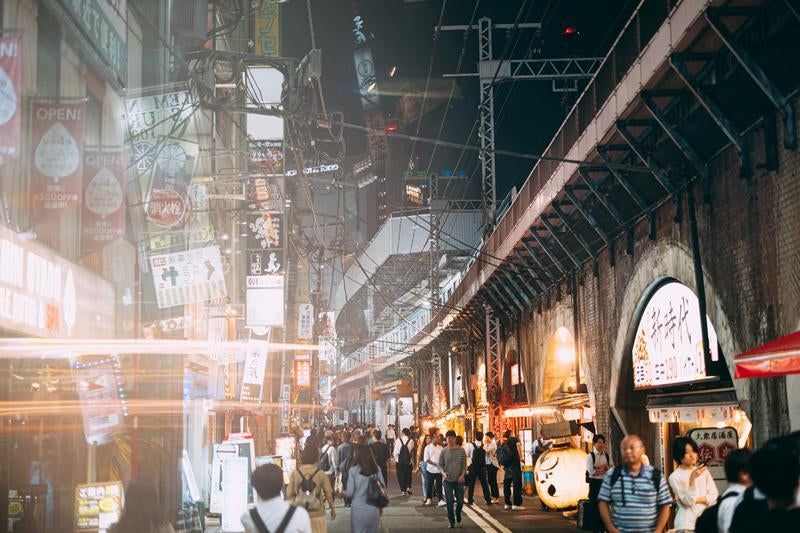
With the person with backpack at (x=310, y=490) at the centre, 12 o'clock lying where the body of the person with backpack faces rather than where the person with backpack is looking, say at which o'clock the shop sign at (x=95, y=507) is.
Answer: The shop sign is roughly at 9 o'clock from the person with backpack.

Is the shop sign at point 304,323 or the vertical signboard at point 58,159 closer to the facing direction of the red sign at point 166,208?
the vertical signboard

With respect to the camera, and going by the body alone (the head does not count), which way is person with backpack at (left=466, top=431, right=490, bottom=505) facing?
away from the camera

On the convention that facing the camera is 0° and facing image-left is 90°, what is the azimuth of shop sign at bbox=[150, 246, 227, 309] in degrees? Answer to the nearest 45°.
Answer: approximately 0°

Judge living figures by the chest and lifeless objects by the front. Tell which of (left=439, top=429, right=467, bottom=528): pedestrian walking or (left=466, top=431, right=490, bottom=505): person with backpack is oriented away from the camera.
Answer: the person with backpack

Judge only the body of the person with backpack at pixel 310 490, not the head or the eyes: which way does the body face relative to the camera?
away from the camera

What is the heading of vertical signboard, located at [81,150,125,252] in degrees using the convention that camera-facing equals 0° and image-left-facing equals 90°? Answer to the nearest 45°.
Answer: approximately 0°

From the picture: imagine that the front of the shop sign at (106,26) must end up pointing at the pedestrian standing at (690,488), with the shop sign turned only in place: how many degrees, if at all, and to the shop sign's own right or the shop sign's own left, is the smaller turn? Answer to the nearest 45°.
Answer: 0° — it already faces them

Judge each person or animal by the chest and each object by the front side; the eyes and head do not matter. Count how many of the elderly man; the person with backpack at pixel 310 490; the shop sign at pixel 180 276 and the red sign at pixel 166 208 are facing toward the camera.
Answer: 3

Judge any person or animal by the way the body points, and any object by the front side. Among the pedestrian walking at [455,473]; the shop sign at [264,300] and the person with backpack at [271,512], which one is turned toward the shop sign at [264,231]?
the person with backpack
